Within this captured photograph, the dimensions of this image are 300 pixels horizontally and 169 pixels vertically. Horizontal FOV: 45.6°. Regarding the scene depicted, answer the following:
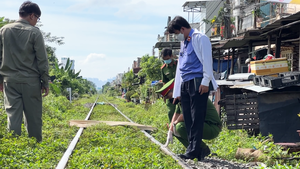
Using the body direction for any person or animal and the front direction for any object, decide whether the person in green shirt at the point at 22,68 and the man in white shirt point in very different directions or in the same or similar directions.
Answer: very different directions

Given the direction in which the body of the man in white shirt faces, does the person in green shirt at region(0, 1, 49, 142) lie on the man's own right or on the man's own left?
on the man's own right

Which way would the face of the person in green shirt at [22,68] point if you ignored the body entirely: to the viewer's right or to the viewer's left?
to the viewer's right

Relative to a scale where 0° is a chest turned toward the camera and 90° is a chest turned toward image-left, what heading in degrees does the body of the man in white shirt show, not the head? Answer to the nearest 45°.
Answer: approximately 45°

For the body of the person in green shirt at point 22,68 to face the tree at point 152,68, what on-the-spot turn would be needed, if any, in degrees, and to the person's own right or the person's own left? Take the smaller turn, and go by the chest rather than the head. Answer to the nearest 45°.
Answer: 0° — they already face it

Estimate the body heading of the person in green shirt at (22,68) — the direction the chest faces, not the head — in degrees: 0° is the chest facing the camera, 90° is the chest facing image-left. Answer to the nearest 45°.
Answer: approximately 225°
